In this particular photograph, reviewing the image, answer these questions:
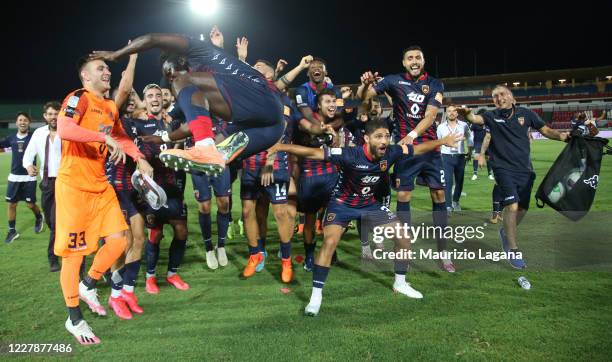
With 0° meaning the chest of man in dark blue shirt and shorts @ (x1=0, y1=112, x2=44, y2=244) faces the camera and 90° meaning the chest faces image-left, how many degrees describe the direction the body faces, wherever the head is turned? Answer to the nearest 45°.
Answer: approximately 0°

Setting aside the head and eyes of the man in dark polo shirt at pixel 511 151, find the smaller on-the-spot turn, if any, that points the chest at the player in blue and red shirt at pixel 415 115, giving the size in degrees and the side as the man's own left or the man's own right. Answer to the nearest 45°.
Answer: approximately 45° to the man's own right

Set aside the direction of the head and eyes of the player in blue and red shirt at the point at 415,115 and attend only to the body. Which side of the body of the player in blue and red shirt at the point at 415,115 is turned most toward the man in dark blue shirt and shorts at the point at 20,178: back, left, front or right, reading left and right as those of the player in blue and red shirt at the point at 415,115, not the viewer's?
right

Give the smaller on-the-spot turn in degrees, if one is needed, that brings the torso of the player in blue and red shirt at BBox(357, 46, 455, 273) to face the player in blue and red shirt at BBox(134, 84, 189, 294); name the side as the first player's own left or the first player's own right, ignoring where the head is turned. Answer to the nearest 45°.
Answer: approximately 90° to the first player's own right

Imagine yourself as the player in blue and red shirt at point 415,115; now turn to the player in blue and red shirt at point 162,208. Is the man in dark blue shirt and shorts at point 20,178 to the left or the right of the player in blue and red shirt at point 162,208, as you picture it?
right

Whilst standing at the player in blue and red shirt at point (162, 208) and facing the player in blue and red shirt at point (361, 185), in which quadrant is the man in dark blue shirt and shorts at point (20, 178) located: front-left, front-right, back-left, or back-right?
back-left

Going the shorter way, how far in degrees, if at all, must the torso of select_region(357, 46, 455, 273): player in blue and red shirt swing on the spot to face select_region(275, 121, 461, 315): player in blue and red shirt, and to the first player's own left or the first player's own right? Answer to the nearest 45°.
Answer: approximately 45° to the first player's own right

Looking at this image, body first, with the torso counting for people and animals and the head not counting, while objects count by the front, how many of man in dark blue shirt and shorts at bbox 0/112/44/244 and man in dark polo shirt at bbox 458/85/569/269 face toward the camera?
2
